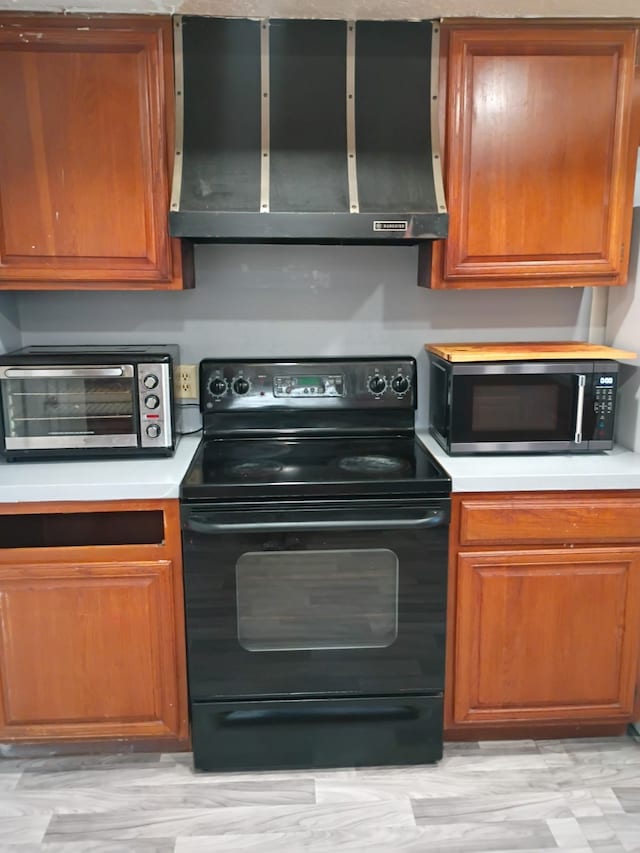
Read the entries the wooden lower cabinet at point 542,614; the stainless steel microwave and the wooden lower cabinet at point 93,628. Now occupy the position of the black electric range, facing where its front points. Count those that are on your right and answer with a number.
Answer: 1

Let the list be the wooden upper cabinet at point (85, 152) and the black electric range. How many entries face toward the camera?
2

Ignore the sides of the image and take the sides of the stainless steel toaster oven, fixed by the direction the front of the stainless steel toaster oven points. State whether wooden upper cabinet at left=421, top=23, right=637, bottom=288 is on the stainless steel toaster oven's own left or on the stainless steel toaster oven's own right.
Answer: on the stainless steel toaster oven's own left

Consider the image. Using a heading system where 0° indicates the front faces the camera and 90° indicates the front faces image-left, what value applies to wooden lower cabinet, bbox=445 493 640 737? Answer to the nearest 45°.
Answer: approximately 0°

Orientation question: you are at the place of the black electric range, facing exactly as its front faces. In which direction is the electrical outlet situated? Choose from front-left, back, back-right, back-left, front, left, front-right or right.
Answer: back-right
